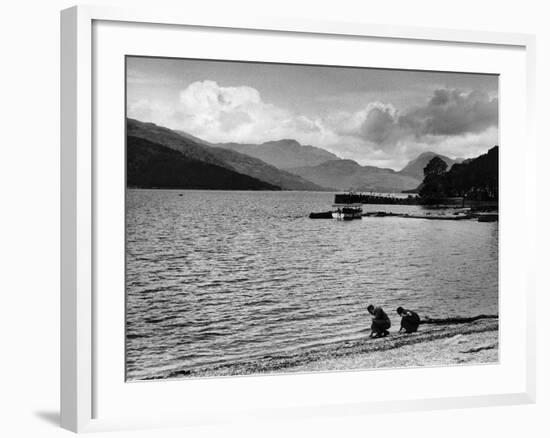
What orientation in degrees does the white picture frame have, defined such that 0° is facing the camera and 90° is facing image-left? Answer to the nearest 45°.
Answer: approximately 315°
